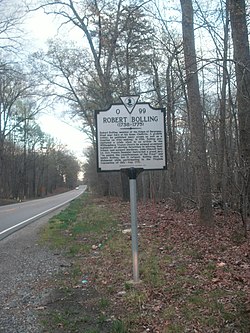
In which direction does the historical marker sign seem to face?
toward the camera
